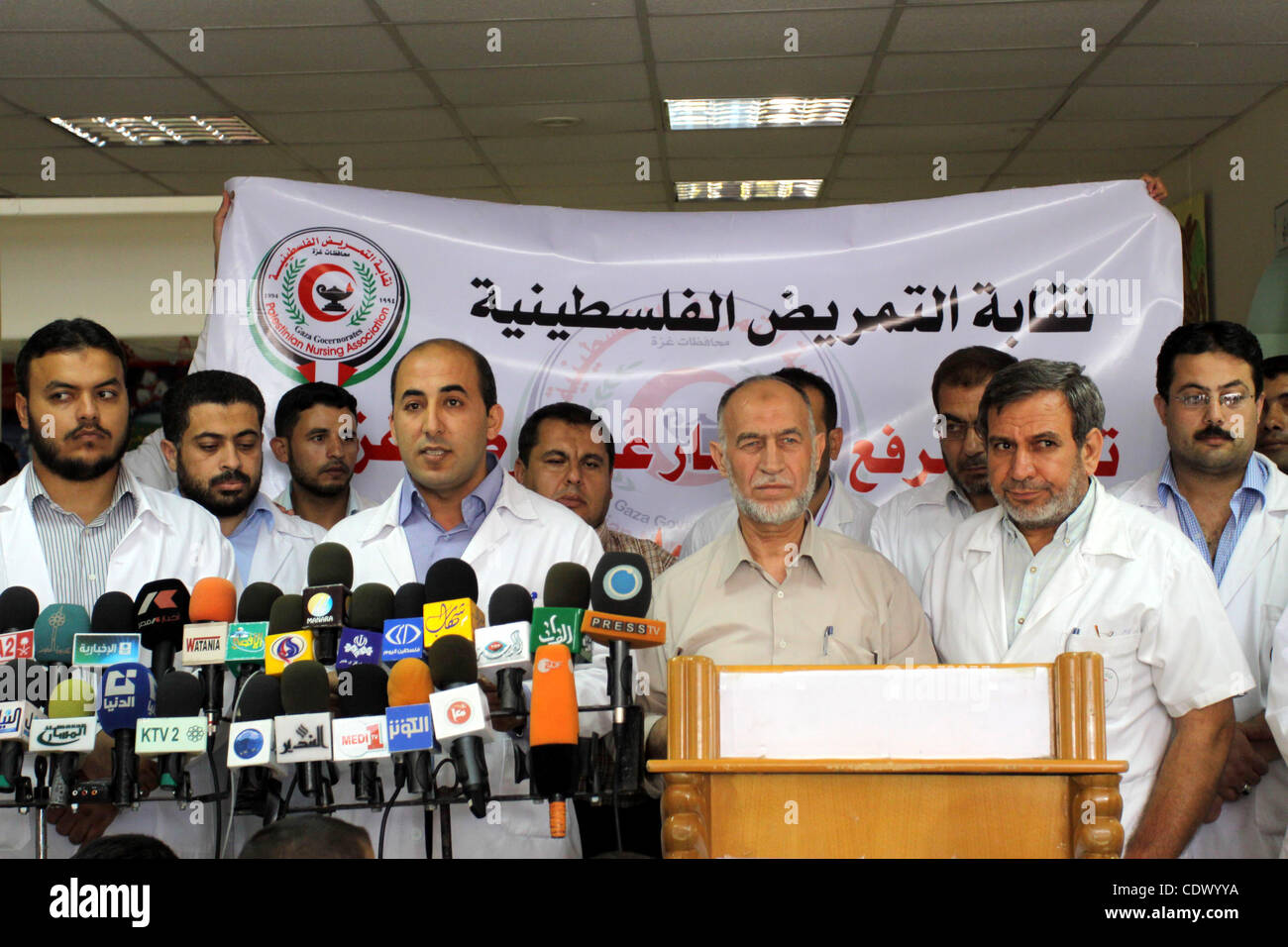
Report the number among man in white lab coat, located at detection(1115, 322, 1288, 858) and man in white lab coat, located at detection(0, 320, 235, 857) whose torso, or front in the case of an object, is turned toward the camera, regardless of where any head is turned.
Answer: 2

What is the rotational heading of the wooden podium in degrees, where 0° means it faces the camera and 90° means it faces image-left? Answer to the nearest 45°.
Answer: approximately 0°

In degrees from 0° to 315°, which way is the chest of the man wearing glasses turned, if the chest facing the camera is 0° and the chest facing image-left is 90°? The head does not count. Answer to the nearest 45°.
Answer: approximately 0°

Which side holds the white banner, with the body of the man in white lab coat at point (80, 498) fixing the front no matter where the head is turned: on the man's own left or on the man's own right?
on the man's own left

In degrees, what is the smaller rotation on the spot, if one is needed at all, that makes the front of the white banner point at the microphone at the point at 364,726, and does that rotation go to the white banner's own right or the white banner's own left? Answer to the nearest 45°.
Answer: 0° — it already faces it

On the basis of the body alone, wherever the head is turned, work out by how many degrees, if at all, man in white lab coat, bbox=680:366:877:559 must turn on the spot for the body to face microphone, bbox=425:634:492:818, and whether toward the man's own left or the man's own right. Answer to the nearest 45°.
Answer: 0° — they already face it

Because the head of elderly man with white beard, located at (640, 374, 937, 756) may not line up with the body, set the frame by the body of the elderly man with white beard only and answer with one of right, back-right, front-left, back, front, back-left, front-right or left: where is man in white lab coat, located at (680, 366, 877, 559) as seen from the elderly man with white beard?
back
